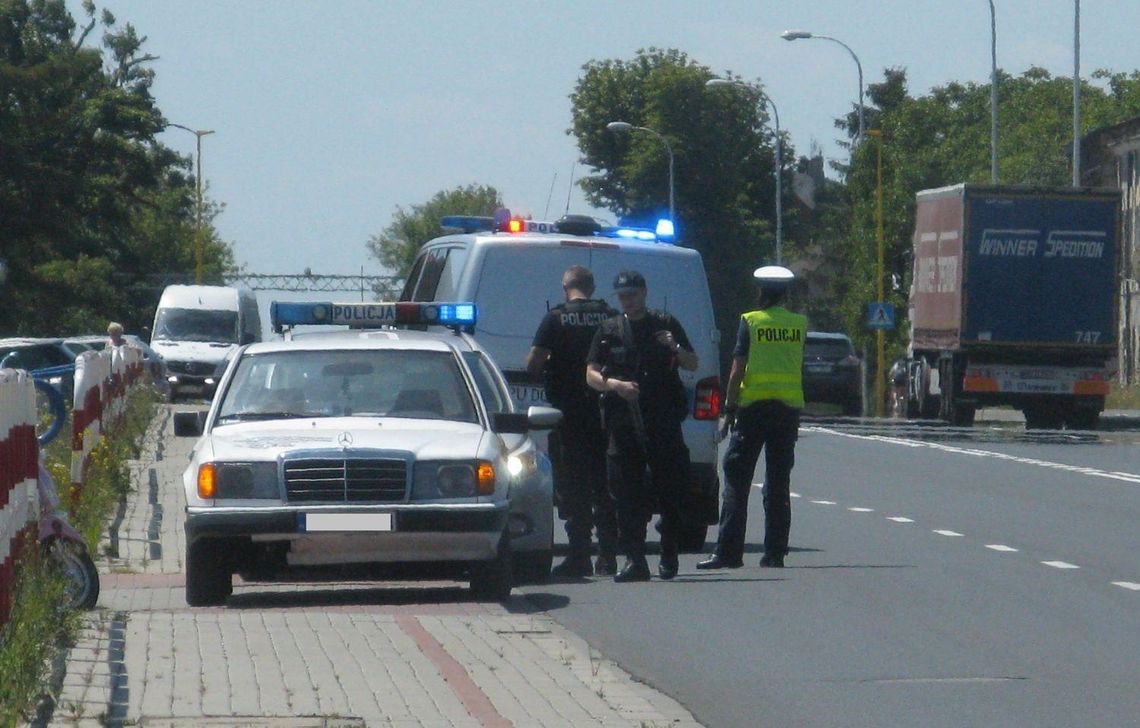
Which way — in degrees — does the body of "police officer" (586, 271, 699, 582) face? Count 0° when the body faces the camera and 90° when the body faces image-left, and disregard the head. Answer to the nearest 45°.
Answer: approximately 0°

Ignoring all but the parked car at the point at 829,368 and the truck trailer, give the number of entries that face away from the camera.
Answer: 2

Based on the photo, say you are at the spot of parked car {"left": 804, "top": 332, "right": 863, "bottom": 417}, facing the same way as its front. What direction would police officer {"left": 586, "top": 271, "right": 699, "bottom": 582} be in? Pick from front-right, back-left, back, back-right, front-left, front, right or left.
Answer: back

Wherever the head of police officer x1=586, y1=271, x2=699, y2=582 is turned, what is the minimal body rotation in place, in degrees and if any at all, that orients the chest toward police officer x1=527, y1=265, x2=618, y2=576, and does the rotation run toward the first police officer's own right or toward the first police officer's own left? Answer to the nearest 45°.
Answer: approximately 135° to the first police officer's own right

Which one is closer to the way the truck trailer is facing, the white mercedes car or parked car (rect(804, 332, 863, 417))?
the parked car

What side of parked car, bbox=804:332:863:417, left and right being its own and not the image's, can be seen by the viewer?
back

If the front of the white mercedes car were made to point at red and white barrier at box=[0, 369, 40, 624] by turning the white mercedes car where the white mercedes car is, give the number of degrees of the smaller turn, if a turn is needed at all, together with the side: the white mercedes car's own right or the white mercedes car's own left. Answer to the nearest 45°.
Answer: approximately 45° to the white mercedes car's own right

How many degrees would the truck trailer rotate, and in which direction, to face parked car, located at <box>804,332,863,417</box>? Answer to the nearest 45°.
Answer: approximately 45° to its left

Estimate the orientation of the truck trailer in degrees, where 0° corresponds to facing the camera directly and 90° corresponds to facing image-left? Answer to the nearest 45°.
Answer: approximately 180°

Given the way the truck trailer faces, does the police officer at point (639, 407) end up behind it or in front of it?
behind

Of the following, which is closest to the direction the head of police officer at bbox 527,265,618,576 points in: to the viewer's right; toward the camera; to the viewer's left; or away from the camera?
away from the camera

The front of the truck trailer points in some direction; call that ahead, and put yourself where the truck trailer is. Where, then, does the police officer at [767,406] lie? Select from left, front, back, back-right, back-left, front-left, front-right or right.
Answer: back

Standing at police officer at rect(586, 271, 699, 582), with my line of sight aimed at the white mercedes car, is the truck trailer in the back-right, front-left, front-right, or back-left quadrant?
back-right

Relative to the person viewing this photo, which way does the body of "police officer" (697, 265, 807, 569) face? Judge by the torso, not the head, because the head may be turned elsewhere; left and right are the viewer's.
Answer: facing away from the viewer and to the left of the viewer
